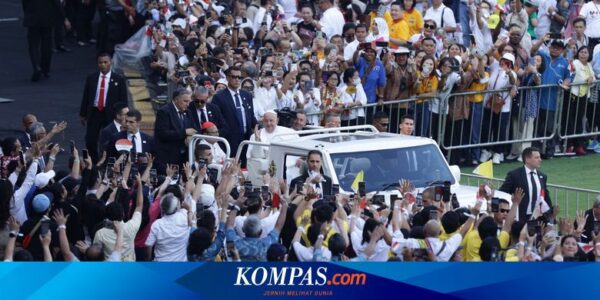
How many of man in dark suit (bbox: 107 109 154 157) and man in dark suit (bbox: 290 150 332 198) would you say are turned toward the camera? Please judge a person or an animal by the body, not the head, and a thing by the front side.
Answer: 2

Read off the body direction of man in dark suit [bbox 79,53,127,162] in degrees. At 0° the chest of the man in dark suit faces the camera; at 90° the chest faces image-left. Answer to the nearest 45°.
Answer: approximately 0°

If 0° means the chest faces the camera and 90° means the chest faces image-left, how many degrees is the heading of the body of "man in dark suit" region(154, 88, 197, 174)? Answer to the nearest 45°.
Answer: approximately 315°

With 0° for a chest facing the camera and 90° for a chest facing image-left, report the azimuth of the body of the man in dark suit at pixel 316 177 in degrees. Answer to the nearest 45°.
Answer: approximately 0°

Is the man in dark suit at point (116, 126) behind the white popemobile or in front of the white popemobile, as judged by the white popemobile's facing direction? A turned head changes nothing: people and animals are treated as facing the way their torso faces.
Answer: behind

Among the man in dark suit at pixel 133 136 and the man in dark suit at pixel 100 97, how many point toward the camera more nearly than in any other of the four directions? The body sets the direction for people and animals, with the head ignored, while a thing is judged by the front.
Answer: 2
